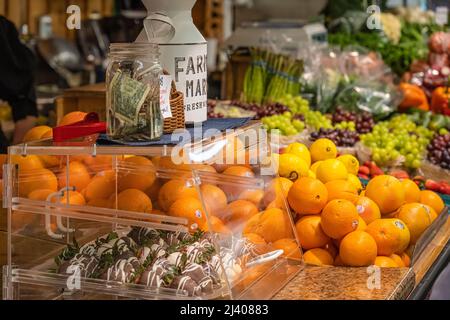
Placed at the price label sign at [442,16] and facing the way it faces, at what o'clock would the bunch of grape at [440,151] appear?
The bunch of grape is roughly at 12 o'clock from the price label sign.

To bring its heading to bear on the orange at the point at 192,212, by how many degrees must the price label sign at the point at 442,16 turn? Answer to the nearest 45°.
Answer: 0° — it already faces it

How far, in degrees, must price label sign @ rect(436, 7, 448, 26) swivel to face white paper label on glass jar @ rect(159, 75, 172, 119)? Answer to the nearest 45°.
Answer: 0° — it already faces it

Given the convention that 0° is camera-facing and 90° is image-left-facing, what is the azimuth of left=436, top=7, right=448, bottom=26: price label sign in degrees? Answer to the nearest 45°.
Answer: approximately 0°
